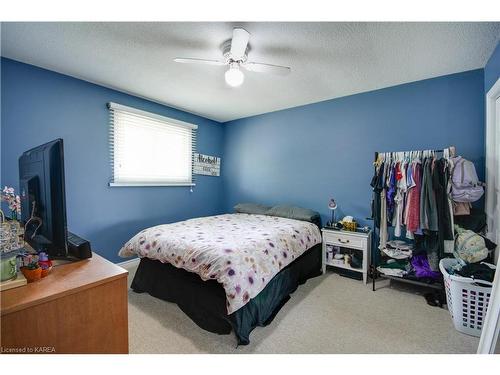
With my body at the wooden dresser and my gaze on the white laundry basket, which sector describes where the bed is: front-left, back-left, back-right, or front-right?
front-left

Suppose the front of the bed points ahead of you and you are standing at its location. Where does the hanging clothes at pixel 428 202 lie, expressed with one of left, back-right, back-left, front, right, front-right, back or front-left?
back-left

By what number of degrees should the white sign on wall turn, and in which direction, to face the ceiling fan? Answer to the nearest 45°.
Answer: approximately 45° to its right

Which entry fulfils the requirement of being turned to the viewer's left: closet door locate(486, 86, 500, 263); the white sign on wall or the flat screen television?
the closet door

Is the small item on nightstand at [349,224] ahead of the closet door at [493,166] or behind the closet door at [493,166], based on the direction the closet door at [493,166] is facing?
ahead

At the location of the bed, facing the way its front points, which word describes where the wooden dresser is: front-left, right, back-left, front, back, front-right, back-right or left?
front

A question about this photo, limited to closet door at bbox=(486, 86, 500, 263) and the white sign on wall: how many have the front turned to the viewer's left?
1

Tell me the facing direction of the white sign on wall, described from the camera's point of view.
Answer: facing the viewer and to the right of the viewer

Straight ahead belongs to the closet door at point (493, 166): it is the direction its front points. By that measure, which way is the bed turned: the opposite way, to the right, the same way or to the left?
to the left

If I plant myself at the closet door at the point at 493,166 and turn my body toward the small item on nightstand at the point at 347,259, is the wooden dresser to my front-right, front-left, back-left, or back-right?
front-left

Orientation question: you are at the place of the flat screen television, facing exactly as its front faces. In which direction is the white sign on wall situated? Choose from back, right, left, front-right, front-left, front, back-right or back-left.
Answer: front

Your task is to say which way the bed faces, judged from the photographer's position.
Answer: facing the viewer and to the left of the viewer

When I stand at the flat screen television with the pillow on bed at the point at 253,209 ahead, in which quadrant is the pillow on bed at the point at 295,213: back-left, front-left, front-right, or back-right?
front-right

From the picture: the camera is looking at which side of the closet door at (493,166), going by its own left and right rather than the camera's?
left

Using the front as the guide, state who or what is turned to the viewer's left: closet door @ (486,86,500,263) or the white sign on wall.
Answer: the closet door

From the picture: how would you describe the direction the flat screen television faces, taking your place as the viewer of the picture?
facing away from the viewer and to the right of the viewer

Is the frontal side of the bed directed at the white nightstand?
no
